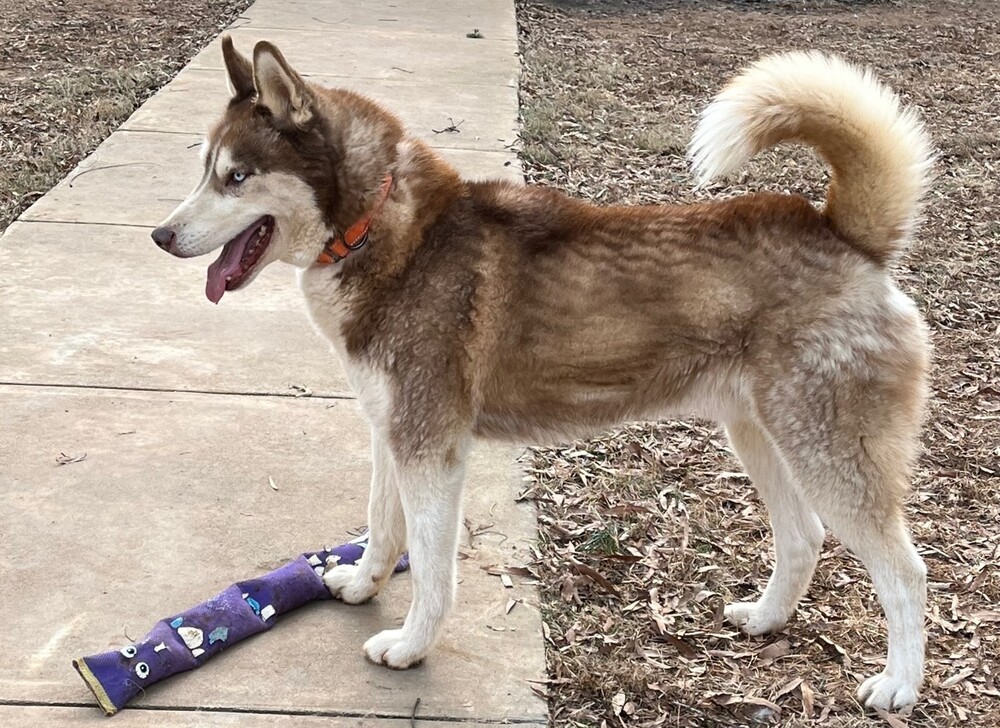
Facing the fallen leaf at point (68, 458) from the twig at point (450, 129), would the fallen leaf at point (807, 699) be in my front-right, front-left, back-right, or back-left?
front-left

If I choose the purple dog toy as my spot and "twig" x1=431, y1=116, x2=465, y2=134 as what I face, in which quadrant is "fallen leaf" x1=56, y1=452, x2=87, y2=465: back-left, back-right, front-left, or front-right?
front-left

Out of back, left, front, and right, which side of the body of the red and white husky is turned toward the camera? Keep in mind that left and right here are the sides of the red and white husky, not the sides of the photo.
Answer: left

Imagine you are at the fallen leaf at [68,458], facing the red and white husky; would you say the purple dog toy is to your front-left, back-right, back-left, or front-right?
front-right

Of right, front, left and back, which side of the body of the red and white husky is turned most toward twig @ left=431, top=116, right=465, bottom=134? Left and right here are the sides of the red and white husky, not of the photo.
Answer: right

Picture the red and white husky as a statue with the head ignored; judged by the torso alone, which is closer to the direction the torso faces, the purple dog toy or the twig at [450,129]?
the purple dog toy

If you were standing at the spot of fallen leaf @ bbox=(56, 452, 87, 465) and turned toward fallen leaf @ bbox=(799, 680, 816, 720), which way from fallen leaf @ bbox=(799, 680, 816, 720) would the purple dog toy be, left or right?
right

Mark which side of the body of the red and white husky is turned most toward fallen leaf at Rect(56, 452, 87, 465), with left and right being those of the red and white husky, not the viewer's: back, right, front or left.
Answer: front
